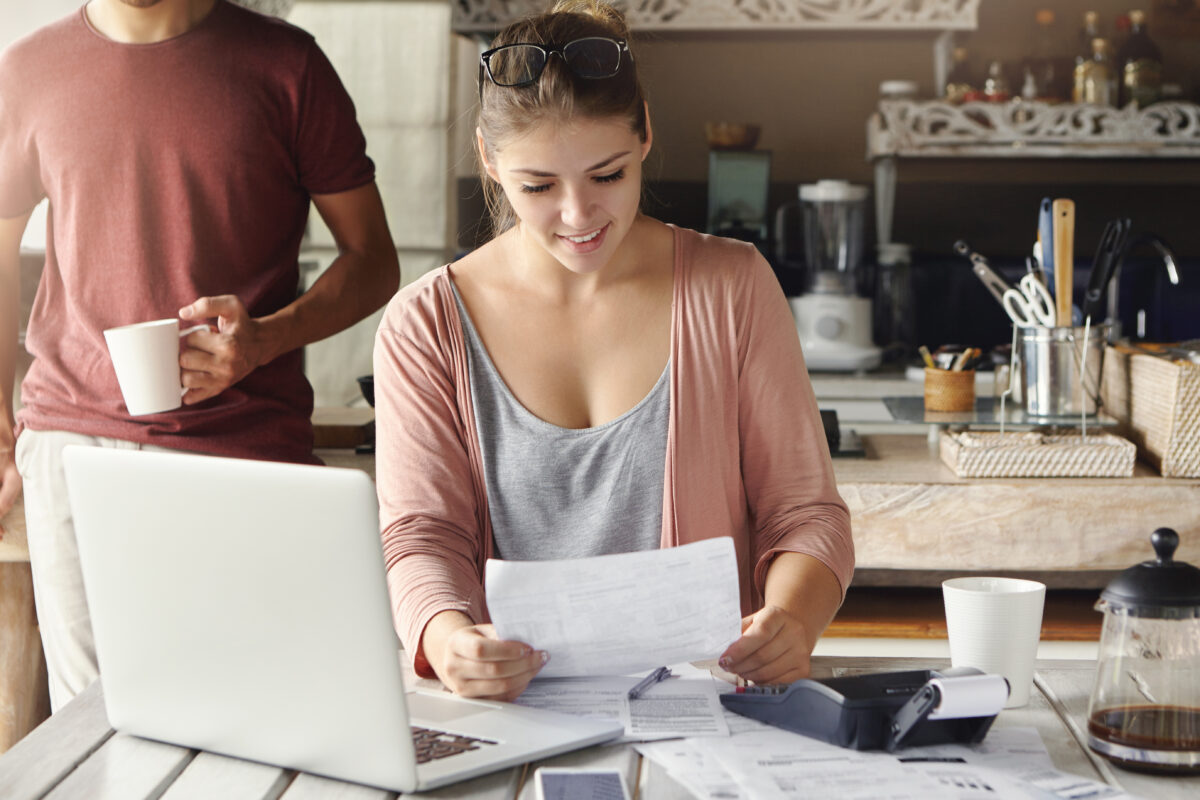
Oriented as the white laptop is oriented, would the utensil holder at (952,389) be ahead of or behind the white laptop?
ahead

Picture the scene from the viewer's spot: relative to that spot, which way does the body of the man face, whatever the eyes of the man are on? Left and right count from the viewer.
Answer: facing the viewer

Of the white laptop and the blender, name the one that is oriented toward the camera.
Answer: the blender

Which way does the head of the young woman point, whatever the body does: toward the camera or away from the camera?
toward the camera

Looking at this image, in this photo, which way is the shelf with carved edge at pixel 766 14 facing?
toward the camera

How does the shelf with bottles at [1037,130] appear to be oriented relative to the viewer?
toward the camera

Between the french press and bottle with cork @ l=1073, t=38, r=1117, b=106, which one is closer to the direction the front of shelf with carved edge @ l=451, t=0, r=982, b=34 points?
the french press

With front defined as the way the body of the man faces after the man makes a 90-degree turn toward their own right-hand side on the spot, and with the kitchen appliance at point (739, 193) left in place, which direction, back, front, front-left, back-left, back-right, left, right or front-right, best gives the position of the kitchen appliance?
back-right

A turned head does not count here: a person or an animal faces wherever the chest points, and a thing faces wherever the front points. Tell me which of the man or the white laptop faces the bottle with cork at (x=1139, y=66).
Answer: the white laptop

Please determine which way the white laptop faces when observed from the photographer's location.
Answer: facing away from the viewer and to the right of the viewer

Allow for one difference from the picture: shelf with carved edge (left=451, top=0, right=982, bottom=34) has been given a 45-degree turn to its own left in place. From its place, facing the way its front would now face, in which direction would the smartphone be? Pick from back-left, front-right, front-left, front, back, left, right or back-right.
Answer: front-right

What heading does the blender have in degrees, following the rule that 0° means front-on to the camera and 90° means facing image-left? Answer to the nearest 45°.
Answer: approximately 0°

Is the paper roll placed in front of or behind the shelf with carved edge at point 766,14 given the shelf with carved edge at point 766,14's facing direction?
in front

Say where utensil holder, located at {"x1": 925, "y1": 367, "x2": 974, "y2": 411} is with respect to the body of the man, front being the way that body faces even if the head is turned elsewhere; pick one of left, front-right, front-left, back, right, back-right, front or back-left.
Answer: left
